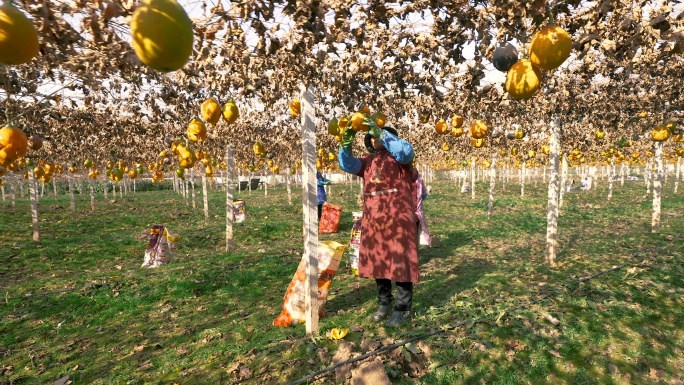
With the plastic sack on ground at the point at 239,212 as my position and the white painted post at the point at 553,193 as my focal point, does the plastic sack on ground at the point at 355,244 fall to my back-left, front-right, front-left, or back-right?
front-right

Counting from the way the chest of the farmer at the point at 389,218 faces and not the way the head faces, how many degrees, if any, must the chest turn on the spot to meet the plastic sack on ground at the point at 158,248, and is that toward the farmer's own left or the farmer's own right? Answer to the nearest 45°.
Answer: approximately 90° to the farmer's own right

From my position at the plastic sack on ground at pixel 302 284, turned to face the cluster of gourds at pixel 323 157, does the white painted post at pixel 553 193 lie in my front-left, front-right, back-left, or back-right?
front-right

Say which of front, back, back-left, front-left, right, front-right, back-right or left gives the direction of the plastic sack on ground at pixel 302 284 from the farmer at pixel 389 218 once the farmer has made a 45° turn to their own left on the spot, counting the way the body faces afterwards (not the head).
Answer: right

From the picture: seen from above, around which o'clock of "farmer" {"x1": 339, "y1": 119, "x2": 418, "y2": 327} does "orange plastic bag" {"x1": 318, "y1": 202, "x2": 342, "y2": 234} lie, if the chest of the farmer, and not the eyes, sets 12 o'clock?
The orange plastic bag is roughly at 4 o'clock from the farmer.

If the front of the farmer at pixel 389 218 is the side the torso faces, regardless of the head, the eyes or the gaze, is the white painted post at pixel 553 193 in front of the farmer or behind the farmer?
behind

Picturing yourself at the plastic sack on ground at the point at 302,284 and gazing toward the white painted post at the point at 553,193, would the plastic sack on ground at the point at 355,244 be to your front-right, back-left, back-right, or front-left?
front-left

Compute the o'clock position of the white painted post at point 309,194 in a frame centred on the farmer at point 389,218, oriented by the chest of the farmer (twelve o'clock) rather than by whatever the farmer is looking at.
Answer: The white painted post is roughly at 1 o'clock from the farmer.

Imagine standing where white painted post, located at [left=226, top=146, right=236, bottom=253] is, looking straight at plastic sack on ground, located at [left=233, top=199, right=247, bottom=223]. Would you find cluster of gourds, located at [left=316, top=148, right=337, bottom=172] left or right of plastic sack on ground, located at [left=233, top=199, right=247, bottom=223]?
right

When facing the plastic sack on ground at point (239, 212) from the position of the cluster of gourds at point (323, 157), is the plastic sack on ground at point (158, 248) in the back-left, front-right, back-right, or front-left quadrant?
front-left

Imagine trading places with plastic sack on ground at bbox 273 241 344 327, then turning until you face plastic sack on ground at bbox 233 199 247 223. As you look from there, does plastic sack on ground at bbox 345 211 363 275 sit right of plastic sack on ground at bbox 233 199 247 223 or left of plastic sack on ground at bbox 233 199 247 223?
right

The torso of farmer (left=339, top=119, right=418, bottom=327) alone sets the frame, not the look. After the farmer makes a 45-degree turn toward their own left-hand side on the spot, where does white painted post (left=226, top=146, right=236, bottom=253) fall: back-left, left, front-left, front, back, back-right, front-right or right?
back-right

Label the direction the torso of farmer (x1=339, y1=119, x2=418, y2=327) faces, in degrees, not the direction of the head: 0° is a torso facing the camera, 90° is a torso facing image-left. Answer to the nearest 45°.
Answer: approximately 45°

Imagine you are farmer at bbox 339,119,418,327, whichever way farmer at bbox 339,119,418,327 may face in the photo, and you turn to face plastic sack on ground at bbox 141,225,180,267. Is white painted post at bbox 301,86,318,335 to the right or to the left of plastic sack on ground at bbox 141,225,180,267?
left

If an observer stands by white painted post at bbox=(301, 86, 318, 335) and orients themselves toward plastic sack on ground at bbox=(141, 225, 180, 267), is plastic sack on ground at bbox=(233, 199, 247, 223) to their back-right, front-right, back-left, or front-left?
front-right

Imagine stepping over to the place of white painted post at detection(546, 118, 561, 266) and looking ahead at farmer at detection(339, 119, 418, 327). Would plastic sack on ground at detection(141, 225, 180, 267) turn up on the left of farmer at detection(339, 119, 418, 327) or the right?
right

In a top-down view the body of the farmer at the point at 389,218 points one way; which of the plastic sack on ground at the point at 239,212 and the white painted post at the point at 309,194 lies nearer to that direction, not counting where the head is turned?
the white painted post
